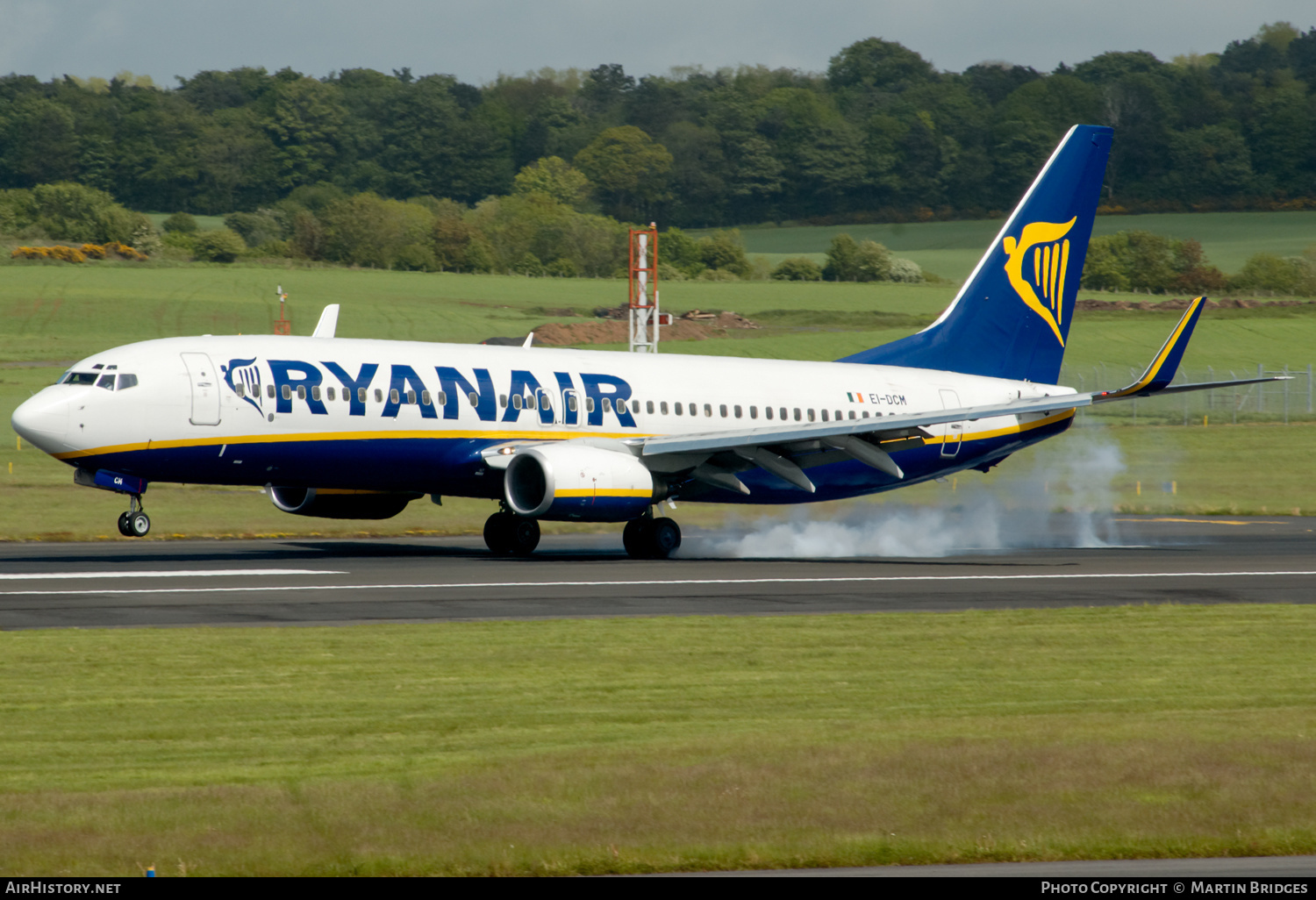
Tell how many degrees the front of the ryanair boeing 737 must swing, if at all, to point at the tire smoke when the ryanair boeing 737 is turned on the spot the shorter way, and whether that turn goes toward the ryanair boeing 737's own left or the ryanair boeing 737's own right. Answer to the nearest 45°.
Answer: approximately 180°

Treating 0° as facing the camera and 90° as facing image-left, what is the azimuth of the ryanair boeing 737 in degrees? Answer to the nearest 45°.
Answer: approximately 45°
